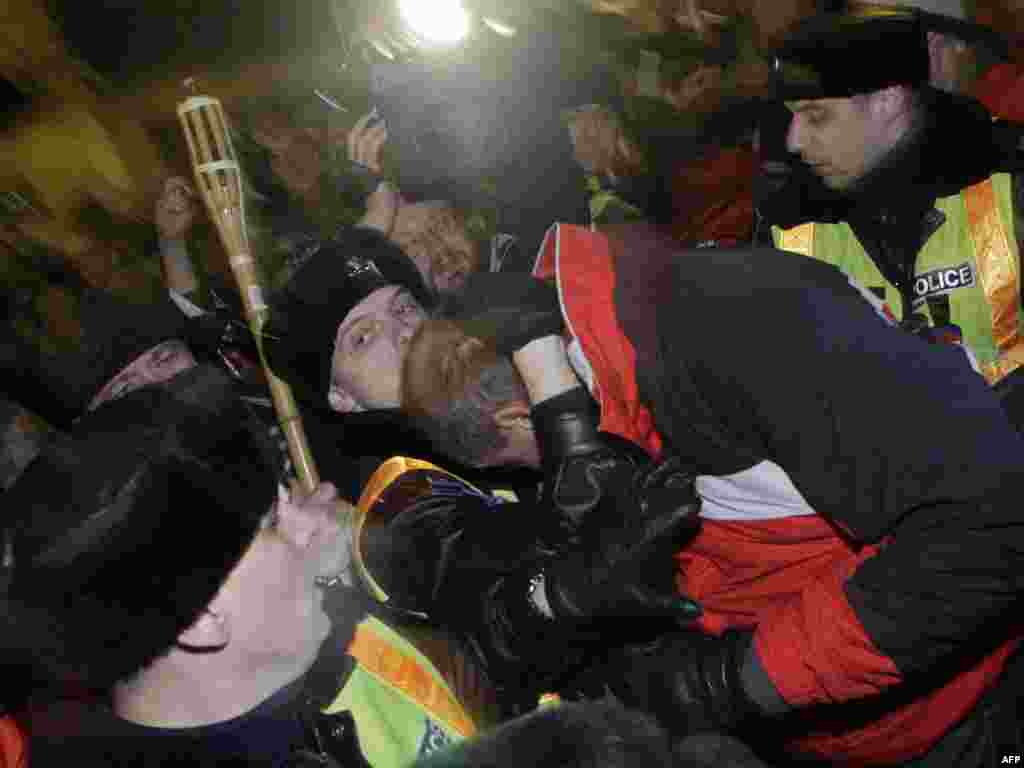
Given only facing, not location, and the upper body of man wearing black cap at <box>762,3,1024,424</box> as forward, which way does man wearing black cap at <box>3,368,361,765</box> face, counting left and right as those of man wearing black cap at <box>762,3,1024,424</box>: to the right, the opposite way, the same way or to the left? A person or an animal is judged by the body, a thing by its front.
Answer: the opposite way

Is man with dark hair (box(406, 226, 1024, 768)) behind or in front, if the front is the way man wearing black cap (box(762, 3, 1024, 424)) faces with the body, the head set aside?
in front

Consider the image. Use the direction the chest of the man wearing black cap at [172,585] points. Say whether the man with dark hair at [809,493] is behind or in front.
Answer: in front

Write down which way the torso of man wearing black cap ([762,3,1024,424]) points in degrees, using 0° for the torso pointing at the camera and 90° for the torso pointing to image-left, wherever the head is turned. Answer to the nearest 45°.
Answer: approximately 45°

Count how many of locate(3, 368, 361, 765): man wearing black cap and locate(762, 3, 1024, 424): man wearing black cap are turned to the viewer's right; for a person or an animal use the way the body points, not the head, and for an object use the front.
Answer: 1

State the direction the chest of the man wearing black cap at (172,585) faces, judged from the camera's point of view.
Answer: to the viewer's right

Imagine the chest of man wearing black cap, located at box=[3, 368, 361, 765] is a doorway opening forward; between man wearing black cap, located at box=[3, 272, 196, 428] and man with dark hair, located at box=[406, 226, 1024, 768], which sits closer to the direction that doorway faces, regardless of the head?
the man with dark hair

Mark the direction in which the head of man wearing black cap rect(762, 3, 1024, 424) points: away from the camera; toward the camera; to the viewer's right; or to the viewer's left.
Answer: to the viewer's left

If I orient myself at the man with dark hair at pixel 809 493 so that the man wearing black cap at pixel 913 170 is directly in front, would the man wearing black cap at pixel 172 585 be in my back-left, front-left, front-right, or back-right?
back-left

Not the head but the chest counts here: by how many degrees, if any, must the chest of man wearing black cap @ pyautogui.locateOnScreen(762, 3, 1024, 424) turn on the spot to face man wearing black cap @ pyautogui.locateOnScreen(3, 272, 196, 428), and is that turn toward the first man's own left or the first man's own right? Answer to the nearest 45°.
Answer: approximately 45° to the first man's own right

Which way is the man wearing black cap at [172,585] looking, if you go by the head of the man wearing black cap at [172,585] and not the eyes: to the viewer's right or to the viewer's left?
to the viewer's right

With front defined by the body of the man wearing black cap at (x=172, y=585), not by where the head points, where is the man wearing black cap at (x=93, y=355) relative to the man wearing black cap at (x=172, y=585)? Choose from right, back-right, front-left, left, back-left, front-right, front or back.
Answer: left
